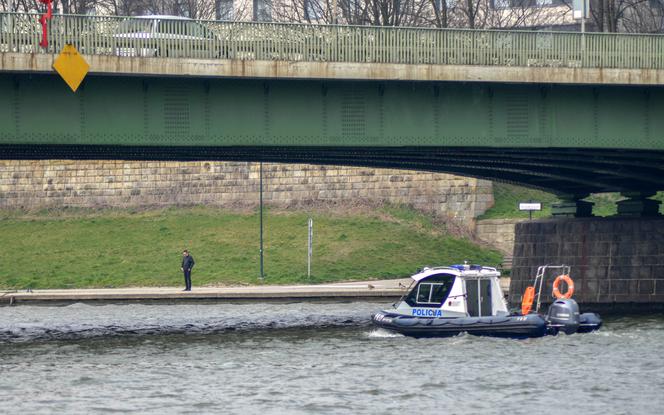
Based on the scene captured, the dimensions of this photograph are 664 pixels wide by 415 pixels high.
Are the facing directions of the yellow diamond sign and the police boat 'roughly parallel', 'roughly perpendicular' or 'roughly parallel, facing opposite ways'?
roughly perpendicular

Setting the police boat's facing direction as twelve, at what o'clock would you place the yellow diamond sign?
The yellow diamond sign is roughly at 11 o'clock from the police boat.

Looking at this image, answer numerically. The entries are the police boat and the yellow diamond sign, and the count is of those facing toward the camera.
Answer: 1

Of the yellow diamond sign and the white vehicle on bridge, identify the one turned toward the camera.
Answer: the yellow diamond sign

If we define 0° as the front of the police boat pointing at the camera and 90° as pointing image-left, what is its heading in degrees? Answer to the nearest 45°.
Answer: approximately 90°

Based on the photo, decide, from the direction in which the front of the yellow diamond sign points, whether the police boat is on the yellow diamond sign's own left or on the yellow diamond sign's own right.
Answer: on the yellow diamond sign's own left

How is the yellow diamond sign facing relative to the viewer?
toward the camera
